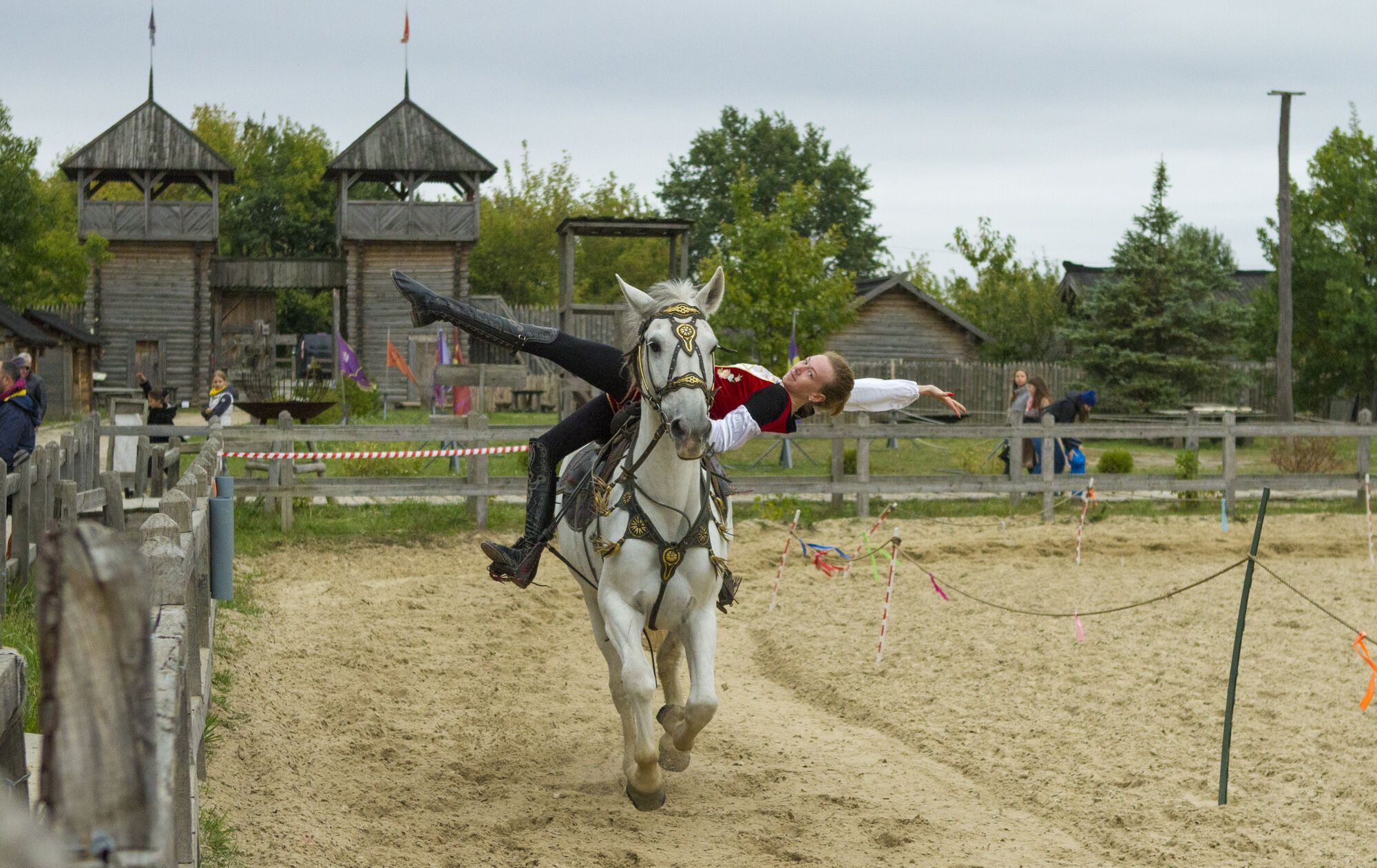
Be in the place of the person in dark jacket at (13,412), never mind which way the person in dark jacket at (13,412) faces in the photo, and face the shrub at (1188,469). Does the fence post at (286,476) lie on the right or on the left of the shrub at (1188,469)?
left

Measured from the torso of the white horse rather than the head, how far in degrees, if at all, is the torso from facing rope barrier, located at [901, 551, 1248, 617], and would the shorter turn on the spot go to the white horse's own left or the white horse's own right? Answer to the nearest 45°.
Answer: approximately 135° to the white horse's own left

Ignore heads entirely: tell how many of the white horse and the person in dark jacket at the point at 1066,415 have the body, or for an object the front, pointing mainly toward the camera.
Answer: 1

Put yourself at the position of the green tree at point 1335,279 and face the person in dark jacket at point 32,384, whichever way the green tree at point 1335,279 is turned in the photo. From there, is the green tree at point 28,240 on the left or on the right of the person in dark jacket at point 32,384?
right

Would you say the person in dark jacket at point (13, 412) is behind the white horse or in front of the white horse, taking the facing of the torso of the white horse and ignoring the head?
behind

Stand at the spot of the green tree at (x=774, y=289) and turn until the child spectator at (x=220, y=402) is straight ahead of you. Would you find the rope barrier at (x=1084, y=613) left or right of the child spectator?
left

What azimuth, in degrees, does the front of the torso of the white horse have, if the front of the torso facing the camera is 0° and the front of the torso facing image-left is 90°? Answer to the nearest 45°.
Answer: approximately 0°
